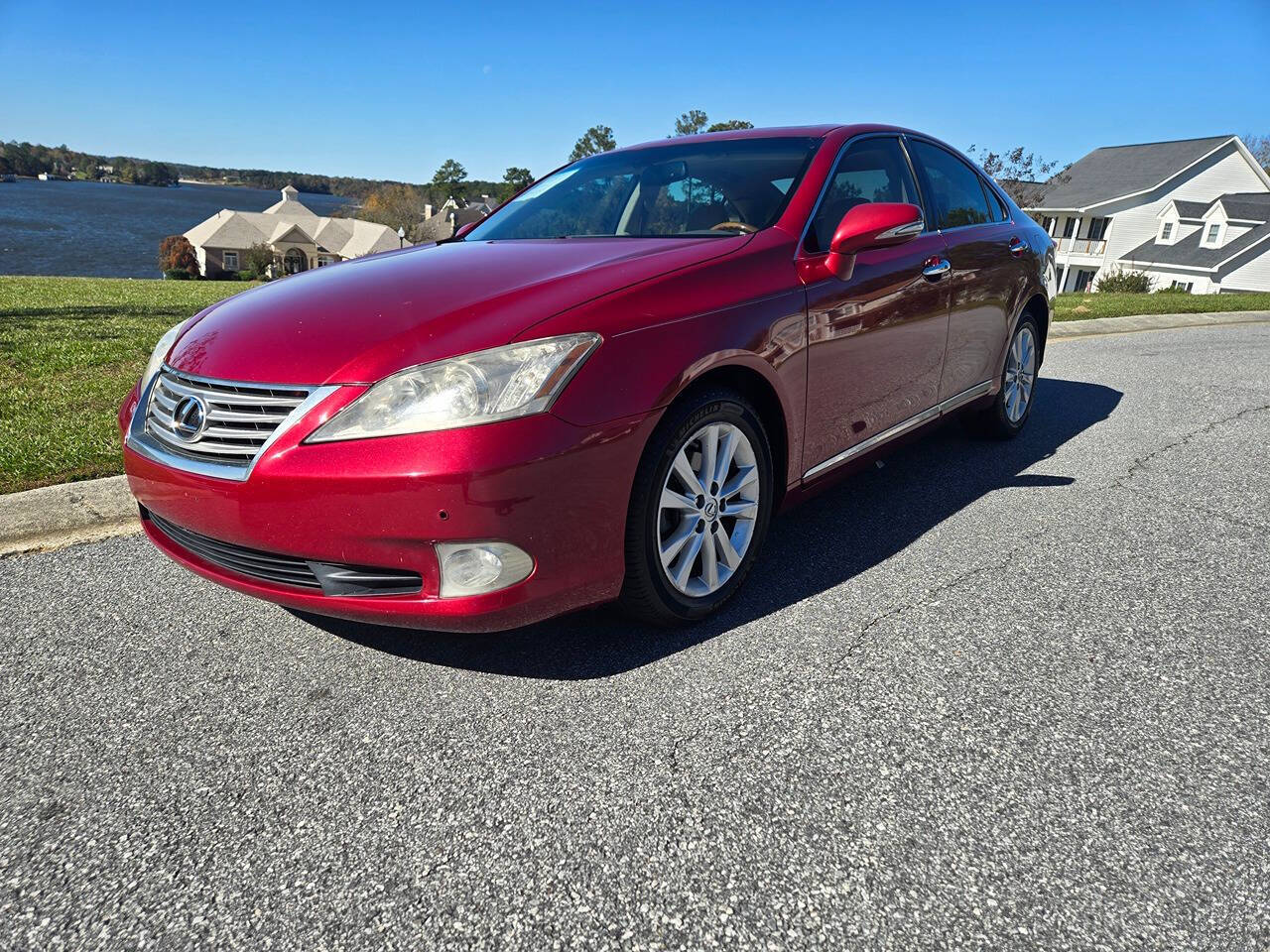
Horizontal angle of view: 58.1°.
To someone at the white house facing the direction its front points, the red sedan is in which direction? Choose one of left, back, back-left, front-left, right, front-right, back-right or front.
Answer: front-left

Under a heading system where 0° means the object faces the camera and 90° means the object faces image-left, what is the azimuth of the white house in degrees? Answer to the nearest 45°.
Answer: approximately 45°

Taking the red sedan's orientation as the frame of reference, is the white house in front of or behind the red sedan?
behind

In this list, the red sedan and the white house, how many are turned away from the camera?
0

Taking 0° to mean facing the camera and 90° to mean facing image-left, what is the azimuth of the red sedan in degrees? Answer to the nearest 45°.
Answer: approximately 45°
